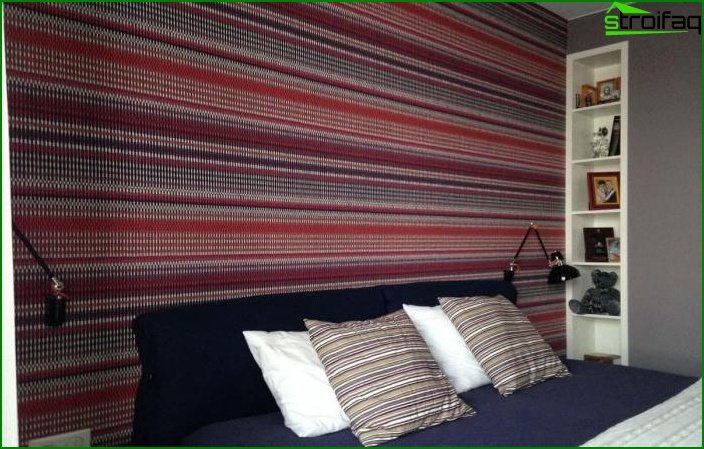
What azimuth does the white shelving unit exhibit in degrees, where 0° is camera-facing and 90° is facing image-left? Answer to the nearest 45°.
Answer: approximately 45°

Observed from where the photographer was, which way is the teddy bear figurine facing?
facing the viewer and to the left of the viewer

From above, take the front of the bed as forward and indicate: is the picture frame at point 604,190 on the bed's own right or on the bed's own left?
on the bed's own left

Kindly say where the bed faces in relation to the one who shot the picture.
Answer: facing the viewer and to the right of the viewer

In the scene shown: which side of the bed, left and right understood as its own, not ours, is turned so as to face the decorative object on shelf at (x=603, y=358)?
left

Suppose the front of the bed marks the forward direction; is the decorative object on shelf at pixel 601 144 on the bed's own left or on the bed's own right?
on the bed's own left

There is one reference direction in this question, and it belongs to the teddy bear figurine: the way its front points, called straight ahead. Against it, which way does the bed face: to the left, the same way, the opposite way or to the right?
to the left

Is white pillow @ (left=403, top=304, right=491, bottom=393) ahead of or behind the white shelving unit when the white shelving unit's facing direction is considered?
ahead

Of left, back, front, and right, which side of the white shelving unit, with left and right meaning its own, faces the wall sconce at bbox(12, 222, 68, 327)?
front
